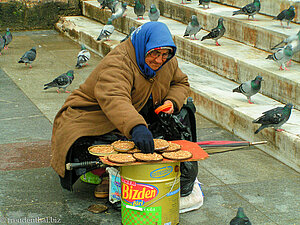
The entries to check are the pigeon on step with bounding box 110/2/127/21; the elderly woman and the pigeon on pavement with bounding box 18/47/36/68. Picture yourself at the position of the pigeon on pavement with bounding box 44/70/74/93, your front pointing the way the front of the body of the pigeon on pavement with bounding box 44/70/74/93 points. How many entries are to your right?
1

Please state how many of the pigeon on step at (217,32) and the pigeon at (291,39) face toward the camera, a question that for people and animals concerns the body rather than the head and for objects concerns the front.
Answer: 0

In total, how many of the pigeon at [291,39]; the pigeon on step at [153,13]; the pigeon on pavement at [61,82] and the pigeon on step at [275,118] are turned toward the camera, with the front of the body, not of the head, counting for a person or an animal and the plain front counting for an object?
1

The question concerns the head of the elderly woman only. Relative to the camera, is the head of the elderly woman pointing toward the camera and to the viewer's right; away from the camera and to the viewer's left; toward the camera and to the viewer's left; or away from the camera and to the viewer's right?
toward the camera and to the viewer's right

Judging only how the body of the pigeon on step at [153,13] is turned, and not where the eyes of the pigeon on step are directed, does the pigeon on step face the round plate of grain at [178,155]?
yes

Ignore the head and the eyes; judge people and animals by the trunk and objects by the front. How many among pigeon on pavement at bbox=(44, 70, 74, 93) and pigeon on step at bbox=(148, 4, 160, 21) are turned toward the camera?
1

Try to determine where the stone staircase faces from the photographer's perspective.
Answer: facing the viewer and to the left of the viewer
